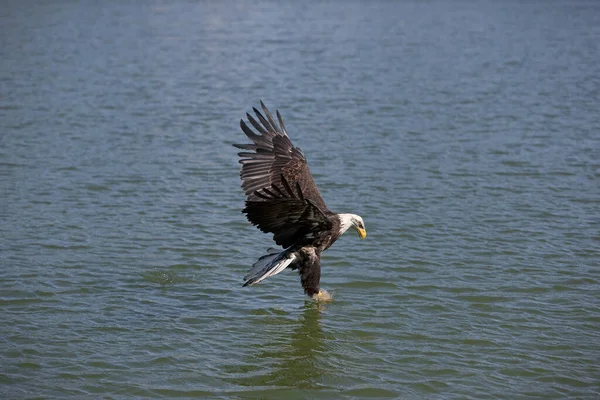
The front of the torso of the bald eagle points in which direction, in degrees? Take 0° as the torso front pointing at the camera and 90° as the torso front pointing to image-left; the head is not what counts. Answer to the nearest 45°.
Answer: approximately 270°
